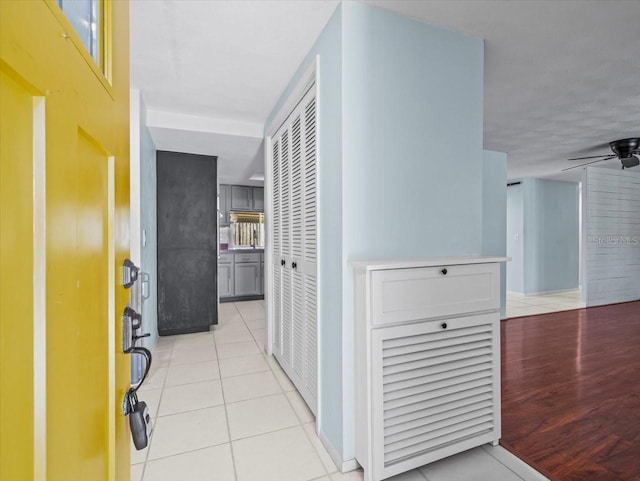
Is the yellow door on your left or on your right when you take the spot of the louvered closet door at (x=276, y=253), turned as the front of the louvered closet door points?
on your left

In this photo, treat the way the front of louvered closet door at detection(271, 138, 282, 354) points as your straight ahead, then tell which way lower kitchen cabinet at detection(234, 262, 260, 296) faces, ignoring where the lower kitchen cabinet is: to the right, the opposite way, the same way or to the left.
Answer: to the left

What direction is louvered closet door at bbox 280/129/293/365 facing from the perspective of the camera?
to the viewer's left

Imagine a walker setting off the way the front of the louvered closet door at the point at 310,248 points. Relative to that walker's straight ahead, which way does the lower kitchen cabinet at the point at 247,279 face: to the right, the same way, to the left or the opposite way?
to the left

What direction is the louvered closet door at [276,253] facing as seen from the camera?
to the viewer's left

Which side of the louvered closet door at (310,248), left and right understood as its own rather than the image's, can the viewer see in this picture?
left

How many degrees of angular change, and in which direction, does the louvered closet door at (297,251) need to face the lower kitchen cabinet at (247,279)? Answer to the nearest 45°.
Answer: approximately 90° to its right

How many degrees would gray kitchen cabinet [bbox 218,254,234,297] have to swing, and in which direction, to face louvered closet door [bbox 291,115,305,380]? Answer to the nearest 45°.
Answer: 0° — it already faces it

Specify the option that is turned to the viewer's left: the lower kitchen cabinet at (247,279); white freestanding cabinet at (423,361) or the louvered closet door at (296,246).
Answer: the louvered closet door

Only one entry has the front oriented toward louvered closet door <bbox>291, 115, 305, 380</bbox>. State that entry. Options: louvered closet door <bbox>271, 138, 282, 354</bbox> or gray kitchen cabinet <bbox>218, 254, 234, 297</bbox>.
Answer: the gray kitchen cabinet

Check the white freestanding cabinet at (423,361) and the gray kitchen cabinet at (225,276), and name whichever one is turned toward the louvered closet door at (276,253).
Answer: the gray kitchen cabinet

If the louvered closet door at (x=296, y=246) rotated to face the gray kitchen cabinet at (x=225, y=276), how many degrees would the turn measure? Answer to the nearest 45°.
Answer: approximately 90° to its right
